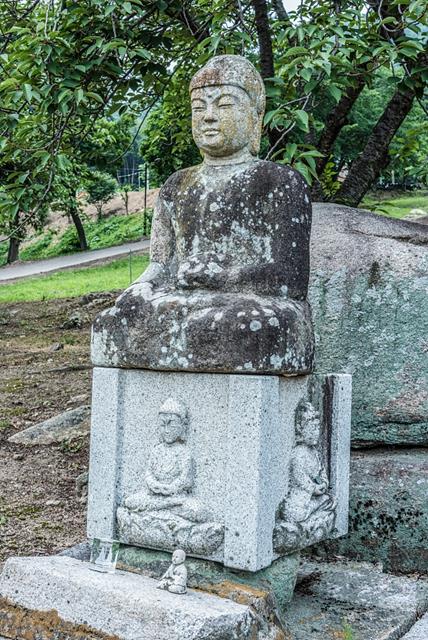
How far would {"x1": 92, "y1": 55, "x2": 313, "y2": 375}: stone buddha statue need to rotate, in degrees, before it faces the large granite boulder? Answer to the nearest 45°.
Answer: approximately 180°

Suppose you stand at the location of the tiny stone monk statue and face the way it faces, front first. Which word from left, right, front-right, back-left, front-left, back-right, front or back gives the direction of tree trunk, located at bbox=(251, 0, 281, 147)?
back-right

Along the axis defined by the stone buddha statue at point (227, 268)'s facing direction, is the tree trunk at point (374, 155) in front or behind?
behind

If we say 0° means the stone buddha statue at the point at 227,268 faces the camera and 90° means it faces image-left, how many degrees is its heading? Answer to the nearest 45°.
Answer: approximately 45°

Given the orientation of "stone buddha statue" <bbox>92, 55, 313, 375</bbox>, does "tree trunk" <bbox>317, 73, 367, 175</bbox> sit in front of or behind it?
behind

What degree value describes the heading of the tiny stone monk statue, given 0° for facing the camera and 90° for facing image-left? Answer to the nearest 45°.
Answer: approximately 45°

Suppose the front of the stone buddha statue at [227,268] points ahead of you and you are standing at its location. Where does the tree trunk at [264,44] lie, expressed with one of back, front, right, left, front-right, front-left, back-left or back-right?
back-right
